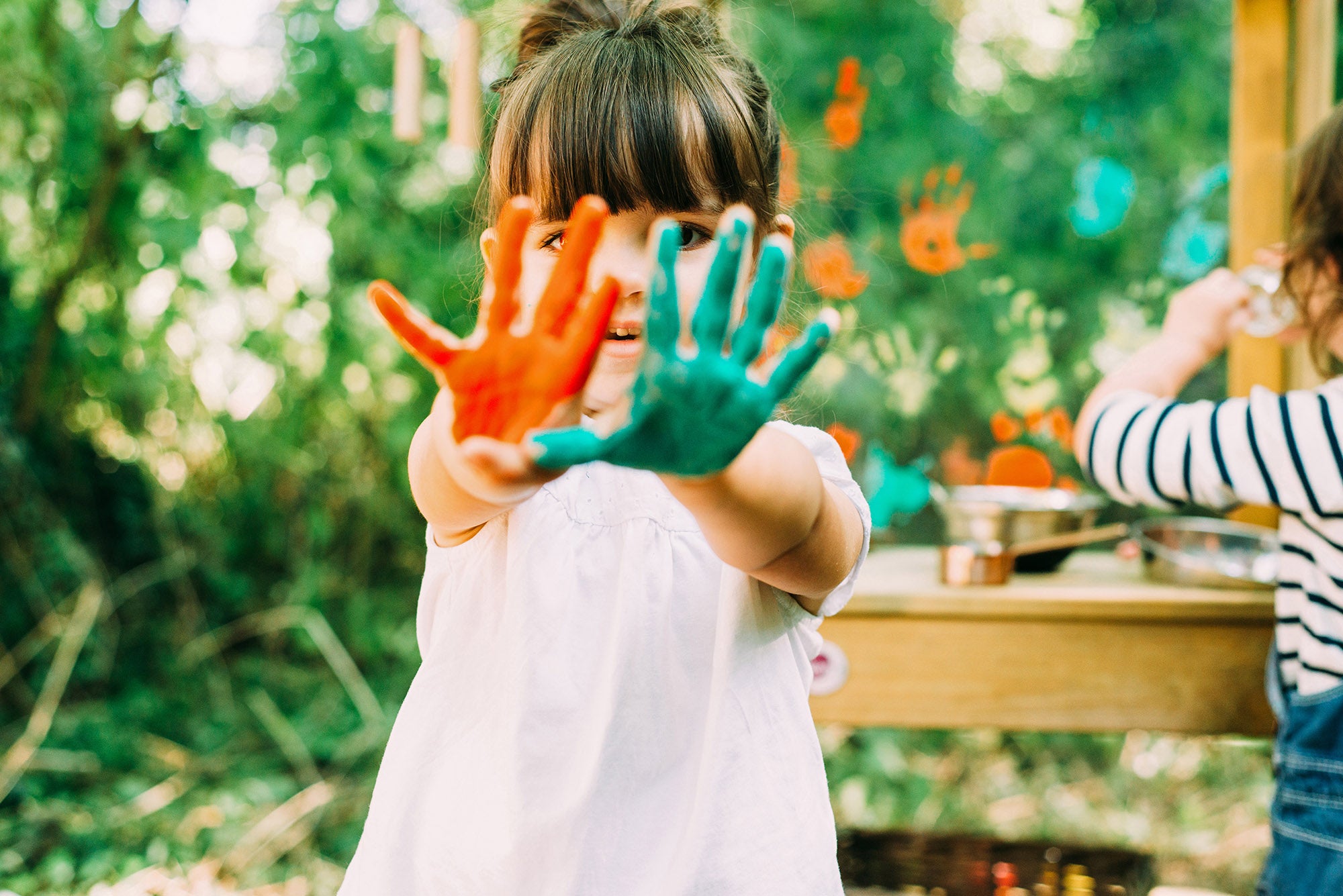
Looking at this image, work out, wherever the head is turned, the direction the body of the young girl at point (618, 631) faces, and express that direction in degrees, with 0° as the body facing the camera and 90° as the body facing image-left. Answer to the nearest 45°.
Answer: approximately 0°

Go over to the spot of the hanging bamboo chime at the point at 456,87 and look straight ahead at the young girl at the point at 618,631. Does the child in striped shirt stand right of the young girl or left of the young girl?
left

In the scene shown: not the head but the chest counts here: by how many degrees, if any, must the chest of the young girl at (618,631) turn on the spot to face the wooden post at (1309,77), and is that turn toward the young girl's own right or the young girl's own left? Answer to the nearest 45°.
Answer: approximately 135° to the young girl's own left

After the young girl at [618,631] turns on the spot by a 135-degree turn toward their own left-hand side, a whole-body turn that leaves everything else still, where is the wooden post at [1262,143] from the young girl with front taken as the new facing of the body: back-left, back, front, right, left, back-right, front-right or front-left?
front

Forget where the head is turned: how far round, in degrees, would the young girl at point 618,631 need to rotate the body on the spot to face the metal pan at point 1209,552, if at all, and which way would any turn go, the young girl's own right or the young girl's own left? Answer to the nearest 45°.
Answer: approximately 135° to the young girl's own left

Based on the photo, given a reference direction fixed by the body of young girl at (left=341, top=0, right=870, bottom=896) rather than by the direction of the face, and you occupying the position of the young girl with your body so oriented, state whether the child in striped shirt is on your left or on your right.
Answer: on your left

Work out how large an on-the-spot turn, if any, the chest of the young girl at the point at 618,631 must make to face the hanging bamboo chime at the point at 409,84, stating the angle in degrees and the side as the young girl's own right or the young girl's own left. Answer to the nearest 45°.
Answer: approximately 180°

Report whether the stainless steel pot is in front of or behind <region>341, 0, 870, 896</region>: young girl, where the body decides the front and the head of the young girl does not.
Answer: behind
